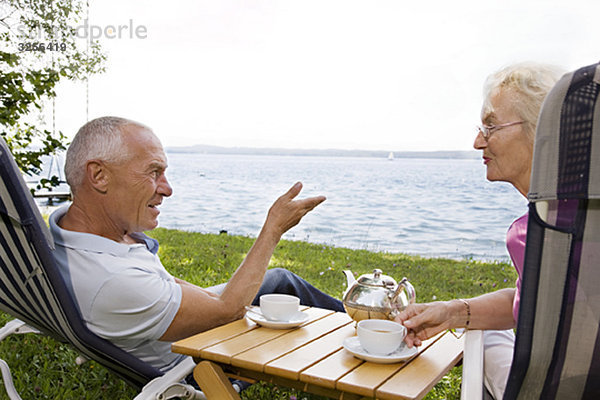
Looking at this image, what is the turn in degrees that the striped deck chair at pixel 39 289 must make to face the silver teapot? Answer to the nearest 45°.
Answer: approximately 45° to its right

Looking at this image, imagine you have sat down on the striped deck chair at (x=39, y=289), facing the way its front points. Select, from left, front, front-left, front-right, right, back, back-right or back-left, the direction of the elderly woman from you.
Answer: front-right

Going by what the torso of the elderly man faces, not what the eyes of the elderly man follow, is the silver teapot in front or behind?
in front

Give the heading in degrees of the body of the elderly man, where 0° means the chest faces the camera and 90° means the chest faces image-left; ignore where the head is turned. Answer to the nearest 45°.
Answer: approximately 270°

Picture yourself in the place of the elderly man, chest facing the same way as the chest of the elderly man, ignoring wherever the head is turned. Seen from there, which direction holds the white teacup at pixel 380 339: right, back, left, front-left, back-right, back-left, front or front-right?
front-right

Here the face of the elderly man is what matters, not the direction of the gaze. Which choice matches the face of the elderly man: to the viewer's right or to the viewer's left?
to the viewer's right

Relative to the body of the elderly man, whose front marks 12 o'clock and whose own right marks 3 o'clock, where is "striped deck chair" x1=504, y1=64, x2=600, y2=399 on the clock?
The striped deck chair is roughly at 2 o'clock from the elderly man.

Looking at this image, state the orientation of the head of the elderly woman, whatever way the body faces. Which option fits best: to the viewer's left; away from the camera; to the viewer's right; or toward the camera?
to the viewer's left

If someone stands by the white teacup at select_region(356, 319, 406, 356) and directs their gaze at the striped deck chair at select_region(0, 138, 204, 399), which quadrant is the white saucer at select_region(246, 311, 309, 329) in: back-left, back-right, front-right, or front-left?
front-right

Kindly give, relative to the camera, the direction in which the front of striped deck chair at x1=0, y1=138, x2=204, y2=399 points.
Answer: facing away from the viewer and to the right of the viewer

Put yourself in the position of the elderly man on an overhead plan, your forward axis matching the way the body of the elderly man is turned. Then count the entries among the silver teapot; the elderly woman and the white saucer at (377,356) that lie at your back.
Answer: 0
